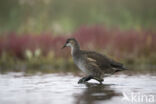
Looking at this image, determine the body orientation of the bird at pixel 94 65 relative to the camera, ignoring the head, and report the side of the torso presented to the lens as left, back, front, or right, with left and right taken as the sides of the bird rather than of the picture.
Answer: left
